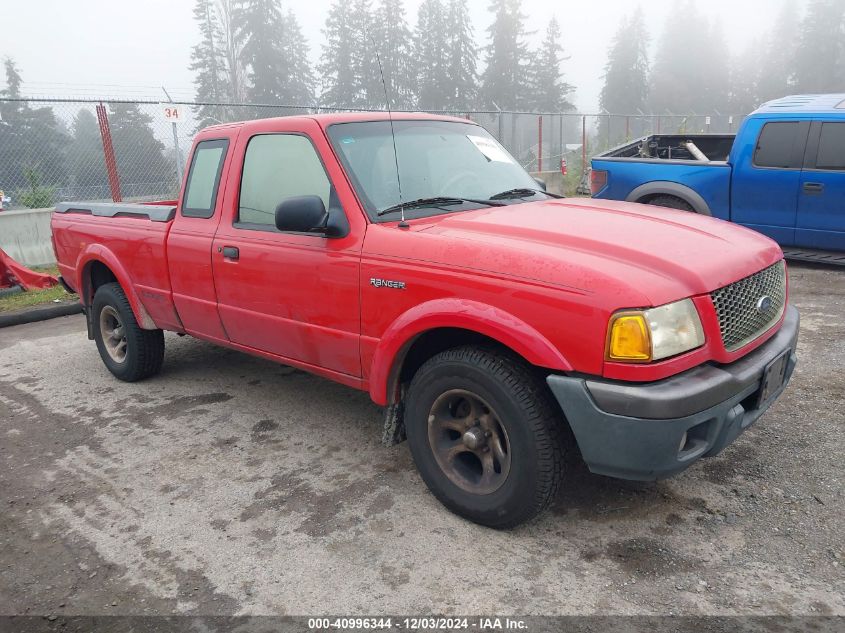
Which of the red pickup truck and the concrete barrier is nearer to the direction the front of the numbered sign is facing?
the red pickup truck

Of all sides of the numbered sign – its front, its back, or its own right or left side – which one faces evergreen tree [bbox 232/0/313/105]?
back

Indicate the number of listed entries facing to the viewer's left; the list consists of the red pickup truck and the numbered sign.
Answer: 0

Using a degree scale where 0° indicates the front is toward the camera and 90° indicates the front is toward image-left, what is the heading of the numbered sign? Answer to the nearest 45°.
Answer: approximately 0°

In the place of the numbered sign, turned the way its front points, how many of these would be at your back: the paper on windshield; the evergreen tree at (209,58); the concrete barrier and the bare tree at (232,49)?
2

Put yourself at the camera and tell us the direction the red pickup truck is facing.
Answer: facing the viewer and to the right of the viewer

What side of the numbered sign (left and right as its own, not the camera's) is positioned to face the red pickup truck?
front

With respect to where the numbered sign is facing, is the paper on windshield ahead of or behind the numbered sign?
ahead

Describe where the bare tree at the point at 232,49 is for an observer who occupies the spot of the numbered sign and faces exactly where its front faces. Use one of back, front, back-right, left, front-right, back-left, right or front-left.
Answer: back

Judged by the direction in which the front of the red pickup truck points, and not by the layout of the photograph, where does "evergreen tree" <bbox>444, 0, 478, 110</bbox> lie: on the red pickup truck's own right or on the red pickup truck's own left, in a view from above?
on the red pickup truck's own left

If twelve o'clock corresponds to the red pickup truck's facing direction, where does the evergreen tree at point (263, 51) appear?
The evergreen tree is roughly at 7 o'clock from the red pickup truck.

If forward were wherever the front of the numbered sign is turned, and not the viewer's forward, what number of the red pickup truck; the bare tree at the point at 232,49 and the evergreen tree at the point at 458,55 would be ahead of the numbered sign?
1

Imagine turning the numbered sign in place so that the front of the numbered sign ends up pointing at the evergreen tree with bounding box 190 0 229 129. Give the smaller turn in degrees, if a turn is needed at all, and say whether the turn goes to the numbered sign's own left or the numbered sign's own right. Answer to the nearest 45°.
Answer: approximately 180°

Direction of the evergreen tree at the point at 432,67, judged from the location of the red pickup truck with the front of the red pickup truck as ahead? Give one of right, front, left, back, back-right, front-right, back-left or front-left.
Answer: back-left

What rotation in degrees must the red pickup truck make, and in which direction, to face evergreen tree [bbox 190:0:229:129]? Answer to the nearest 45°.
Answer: approximately 135° to its left
